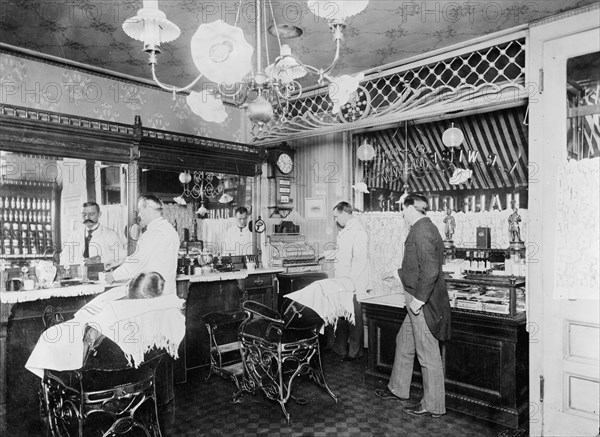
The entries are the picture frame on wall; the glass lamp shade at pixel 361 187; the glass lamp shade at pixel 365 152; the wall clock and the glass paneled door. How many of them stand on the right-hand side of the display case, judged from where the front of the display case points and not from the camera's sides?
4

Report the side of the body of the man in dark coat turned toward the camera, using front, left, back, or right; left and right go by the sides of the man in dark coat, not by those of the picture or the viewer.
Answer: left

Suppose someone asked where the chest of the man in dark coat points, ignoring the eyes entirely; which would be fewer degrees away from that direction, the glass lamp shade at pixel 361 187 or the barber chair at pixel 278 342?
the barber chair

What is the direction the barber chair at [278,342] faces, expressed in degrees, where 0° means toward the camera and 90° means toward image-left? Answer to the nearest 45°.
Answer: approximately 135°

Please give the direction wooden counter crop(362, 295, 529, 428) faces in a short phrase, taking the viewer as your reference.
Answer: facing the viewer and to the left of the viewer

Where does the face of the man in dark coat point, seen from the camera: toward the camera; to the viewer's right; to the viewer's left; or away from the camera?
to the viewer's left

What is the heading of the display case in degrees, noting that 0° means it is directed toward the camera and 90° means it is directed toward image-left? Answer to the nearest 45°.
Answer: approximately 45°

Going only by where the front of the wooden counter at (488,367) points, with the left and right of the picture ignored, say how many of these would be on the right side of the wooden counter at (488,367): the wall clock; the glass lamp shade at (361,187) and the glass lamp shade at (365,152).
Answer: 3

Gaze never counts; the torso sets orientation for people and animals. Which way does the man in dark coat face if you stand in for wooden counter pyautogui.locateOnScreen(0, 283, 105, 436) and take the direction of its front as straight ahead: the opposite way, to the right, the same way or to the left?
the opposite way

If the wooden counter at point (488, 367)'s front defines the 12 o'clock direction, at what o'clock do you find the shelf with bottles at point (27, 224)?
The shelf with bottles is roughly at 1 o'clock from the wooden counter.

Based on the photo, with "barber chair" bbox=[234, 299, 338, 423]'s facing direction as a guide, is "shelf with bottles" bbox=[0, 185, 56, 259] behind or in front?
in front

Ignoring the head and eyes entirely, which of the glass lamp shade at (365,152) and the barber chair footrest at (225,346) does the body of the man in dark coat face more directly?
the barber chair footrest

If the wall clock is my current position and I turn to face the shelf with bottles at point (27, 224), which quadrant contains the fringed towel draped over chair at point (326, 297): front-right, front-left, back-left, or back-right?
front-left

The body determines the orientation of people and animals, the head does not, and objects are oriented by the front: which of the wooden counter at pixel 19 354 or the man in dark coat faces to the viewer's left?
the man in dark coat
